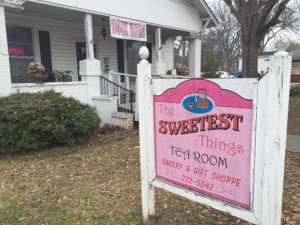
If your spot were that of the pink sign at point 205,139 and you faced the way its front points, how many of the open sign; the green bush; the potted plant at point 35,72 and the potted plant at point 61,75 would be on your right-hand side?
4

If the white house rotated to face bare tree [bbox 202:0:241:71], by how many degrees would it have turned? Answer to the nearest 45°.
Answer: approximately 90° to its left

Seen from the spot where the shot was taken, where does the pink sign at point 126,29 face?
facing the viewer and to the right of the viewer

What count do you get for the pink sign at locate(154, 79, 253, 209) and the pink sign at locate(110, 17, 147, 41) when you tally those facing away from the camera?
0

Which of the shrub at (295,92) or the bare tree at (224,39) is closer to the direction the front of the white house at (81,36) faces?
the shrub

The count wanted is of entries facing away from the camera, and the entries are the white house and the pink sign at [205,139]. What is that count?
0

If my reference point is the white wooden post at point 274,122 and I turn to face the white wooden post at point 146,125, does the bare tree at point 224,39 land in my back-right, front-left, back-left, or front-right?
front-right

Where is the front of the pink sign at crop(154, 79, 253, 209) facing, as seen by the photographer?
facing the viewer and to the left of the viewer

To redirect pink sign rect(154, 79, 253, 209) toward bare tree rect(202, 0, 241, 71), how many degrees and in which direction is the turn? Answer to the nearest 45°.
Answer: approximately 135° to its right

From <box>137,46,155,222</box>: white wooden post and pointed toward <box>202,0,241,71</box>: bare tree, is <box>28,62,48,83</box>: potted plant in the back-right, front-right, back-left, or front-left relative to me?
front-left
